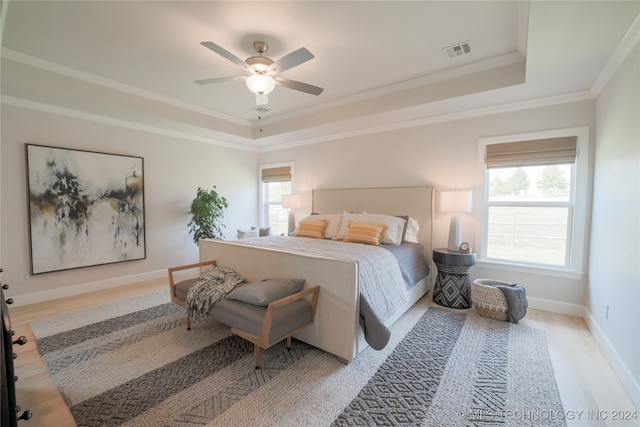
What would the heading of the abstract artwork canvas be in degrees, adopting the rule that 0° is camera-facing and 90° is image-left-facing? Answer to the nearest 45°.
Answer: approximately 315°

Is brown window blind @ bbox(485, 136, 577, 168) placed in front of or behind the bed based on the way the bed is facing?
behind

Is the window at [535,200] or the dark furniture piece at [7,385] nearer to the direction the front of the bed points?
the dark furniture piece

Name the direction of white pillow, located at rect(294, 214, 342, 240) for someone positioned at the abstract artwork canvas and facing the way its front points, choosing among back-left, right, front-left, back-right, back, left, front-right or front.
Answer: front

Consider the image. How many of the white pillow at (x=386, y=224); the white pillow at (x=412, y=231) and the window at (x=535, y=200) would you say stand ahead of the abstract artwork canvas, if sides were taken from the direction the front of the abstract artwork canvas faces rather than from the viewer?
3

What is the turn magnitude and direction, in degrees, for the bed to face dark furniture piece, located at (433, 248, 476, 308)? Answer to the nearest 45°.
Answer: approximately 180°

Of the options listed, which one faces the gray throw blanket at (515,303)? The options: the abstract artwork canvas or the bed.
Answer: the abstract artwork canvas

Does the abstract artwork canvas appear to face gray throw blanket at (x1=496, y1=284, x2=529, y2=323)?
yes

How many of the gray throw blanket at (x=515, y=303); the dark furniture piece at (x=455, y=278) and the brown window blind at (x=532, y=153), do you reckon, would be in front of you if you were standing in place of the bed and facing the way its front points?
0

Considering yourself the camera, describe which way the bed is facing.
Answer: facing the viewer and to the left of the viewer

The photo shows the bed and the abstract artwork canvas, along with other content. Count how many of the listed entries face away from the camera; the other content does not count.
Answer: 0

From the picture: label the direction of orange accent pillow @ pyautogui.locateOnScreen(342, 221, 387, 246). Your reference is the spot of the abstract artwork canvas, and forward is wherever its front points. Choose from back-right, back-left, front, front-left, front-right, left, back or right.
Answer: front

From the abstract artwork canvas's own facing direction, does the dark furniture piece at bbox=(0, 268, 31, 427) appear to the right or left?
on its right

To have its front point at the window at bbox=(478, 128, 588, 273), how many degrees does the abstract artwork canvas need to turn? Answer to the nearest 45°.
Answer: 0° — it already faces it

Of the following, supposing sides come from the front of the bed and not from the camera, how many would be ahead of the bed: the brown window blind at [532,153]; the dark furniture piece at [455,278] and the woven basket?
0

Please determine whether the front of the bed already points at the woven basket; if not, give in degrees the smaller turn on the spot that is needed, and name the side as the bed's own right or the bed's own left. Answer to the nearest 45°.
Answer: approximately 135° to the bed's own left

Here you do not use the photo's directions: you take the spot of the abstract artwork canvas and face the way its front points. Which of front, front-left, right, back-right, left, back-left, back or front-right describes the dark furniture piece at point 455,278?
front

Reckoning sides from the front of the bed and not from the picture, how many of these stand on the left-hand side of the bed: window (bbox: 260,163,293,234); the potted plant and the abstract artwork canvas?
0

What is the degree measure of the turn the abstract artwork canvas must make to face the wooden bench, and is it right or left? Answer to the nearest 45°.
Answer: approximately 45° to its right

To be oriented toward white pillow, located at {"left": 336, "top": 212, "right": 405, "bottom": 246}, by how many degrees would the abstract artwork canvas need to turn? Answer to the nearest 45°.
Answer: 0° — it already faces it

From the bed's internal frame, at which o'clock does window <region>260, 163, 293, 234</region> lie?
The window is roughly at 4 o'clock from the bed.
